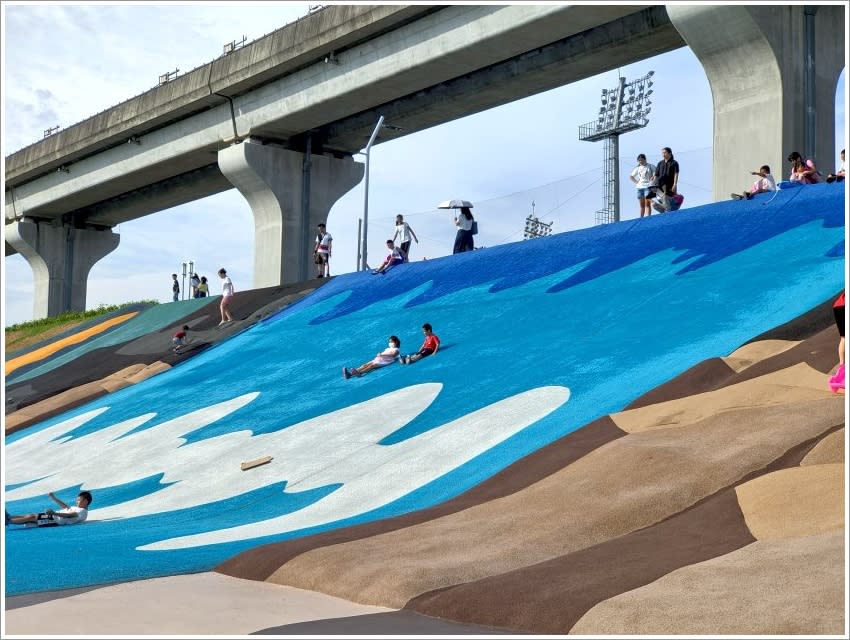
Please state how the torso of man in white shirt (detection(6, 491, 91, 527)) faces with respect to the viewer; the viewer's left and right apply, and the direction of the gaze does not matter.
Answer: facing to the left of the viewer

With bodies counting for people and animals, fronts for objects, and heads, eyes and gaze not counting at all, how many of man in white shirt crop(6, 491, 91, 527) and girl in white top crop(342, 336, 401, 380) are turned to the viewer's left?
2

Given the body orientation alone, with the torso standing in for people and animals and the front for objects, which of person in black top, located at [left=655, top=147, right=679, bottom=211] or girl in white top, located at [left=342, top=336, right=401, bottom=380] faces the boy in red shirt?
the person in black top

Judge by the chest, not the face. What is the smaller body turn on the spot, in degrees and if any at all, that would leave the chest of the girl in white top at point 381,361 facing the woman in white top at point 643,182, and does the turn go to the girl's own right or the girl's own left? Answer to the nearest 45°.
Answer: approximately 135° to the girl's own right

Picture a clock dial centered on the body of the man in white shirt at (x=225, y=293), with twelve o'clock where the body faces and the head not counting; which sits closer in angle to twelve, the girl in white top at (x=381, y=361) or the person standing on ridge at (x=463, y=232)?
the girl in white top

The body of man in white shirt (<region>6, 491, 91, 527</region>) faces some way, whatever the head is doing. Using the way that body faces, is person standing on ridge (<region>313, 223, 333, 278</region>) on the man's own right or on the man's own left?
on the man's own right

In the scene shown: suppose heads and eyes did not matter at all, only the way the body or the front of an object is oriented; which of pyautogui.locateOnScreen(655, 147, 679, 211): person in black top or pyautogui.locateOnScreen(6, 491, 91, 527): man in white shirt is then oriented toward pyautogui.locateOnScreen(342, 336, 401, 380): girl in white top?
the person in black top

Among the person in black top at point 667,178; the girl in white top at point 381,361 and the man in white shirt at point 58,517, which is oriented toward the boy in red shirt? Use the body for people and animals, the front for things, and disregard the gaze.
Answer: the person in black top

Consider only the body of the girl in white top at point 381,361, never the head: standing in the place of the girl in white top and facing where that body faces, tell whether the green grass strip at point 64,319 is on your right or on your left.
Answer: on your right

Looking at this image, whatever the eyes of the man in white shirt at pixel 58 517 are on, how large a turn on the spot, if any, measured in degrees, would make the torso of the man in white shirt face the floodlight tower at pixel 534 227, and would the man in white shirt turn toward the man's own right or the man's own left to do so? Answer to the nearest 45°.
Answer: approximately 135° to the man's own right

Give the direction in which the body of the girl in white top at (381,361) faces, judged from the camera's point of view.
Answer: to the viewer's left
